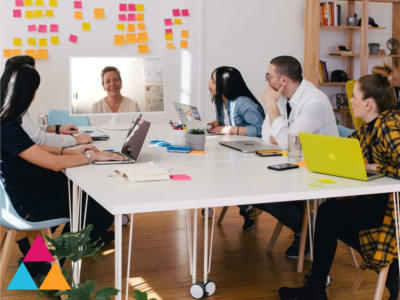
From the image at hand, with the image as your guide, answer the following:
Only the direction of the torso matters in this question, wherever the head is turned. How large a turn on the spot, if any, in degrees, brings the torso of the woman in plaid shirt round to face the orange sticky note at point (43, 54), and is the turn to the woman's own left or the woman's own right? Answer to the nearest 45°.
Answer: approximately 45° to the woman's own right

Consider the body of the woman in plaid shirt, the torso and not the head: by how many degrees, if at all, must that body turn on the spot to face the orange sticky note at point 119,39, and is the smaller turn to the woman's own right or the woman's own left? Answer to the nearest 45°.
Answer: approximately 45° to the woman's own right

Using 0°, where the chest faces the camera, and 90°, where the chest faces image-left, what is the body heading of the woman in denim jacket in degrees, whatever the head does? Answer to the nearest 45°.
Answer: approximately 90°

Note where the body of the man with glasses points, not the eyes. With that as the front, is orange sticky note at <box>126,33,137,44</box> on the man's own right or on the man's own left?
on the man's own right

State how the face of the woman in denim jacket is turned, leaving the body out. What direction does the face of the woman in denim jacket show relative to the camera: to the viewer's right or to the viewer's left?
to the viewer's left

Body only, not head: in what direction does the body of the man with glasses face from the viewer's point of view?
to the viewer's left

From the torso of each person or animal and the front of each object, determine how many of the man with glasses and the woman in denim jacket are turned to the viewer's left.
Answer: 2

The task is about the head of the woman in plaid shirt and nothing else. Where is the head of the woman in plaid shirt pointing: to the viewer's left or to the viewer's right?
to the viewer's left

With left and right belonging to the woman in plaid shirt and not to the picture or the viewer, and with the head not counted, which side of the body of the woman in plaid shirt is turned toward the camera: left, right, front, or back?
left
